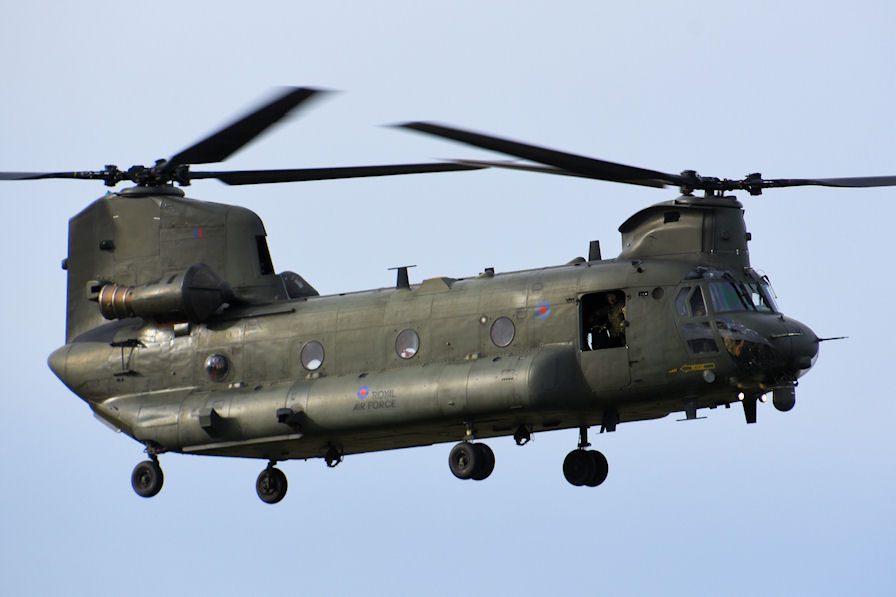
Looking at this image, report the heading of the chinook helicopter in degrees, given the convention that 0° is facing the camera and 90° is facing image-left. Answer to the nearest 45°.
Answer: approximately 315°
